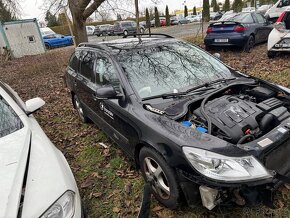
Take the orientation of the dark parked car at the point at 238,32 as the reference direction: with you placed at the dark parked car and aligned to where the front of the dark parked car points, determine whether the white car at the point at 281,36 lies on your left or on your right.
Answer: on your right

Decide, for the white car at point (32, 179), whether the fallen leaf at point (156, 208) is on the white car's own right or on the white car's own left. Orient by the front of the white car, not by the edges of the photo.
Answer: on the white car's own left

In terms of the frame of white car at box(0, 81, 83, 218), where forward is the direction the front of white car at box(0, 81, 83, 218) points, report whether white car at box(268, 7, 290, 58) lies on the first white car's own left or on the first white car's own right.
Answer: on the first white car's own left

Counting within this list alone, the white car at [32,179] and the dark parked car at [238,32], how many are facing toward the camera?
1

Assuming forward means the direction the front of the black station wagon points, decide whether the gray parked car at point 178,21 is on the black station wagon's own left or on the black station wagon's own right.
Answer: on the black station wagon's own left

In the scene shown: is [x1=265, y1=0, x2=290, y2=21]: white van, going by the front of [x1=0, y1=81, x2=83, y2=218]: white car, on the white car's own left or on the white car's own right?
on the white car's own left
